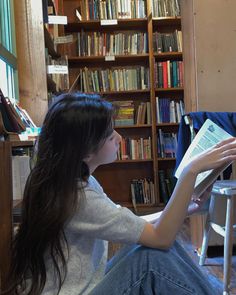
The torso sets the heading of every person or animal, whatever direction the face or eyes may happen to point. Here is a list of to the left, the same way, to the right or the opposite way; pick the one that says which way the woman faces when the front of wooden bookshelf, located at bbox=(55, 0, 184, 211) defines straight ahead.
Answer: to the left

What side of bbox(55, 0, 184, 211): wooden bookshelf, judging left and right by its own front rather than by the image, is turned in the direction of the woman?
front

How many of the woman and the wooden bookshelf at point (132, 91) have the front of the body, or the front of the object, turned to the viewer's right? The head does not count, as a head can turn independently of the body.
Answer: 1

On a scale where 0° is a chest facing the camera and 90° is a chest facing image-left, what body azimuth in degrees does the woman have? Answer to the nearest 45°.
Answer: approximately 270°

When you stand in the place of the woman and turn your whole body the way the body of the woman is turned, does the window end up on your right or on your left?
on your left

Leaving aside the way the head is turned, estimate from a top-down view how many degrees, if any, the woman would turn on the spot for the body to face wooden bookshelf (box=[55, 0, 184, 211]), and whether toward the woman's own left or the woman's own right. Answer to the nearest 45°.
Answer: approximately 90° to the woman's own left

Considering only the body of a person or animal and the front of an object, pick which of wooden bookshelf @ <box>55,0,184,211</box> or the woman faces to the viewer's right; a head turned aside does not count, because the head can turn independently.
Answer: the woman

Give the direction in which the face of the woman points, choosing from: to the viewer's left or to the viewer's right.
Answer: to the viewer's right
